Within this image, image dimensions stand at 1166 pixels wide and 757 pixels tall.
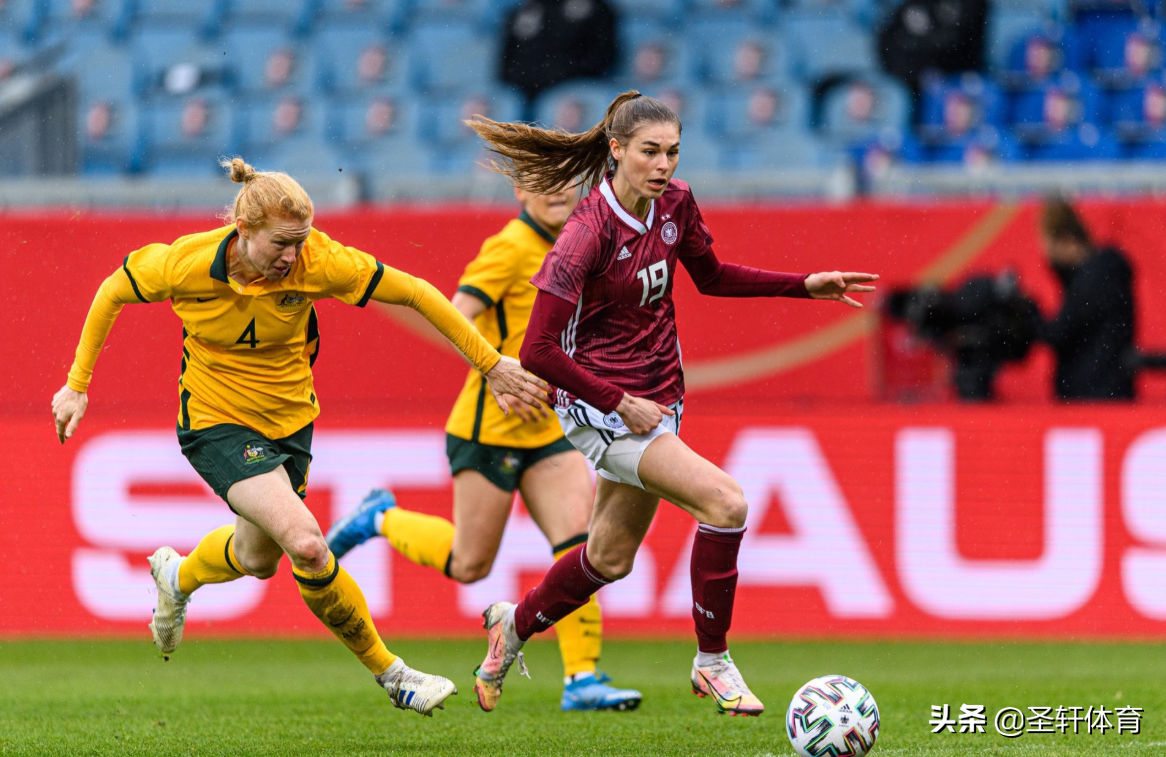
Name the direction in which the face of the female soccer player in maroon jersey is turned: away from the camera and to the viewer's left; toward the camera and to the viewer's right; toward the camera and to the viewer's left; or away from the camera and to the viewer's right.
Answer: toward the camera and to the viewer's right

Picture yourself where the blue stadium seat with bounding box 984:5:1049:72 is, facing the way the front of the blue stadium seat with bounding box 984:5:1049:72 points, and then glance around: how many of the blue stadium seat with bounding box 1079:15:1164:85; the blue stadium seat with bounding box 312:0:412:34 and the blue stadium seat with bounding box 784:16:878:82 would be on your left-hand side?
1

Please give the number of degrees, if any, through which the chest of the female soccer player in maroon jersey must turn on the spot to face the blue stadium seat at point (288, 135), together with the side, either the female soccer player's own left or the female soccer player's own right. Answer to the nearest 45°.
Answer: approximately 135° to the female soccer player's own left

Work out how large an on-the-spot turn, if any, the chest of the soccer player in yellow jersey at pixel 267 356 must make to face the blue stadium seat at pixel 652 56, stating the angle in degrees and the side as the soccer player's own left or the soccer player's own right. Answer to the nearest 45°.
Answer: approximately 135° to the soccer player's own left

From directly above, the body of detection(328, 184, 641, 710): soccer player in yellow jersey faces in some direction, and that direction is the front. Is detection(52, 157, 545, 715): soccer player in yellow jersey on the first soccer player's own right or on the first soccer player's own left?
on the first soccer player's own right

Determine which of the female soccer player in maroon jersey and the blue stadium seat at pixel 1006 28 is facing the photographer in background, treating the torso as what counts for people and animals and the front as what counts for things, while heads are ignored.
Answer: the blue stadium seat

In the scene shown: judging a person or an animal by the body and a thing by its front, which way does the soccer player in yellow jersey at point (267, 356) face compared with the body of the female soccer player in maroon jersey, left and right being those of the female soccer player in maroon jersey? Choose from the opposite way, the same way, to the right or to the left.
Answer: the same way

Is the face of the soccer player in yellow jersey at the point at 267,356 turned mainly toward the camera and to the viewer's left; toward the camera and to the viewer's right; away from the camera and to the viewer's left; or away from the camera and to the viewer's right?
toward the camera and to the viewer's right

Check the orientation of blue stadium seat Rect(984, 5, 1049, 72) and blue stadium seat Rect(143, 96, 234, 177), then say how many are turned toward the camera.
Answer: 2

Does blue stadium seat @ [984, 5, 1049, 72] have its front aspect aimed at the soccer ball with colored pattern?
yes

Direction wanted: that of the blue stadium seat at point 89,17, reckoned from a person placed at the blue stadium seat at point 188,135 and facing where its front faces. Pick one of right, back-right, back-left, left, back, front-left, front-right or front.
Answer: back-right

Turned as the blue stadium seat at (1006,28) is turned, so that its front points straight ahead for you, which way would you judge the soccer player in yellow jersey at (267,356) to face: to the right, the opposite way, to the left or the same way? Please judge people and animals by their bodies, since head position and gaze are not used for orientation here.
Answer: to the left

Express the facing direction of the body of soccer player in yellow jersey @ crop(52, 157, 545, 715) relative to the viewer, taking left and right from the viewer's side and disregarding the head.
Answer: facing the viewer and to the right of the viewer

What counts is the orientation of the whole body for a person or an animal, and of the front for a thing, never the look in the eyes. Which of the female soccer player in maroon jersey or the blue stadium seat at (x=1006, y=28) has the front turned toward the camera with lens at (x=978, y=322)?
the blue stadium seat

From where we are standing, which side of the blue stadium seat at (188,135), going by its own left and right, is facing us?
front

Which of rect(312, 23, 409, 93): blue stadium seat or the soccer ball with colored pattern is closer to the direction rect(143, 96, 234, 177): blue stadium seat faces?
the soccer ball with colored pattern

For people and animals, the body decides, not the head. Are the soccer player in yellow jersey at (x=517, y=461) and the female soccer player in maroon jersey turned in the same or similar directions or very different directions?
same or similar directions

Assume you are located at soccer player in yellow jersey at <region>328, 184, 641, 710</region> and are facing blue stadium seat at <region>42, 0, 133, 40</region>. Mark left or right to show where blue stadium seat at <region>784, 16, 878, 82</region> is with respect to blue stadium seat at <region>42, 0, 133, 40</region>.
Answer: right

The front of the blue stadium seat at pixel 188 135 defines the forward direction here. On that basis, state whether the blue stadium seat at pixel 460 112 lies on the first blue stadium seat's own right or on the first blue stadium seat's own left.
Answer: on the first blue stadium seat's own left
